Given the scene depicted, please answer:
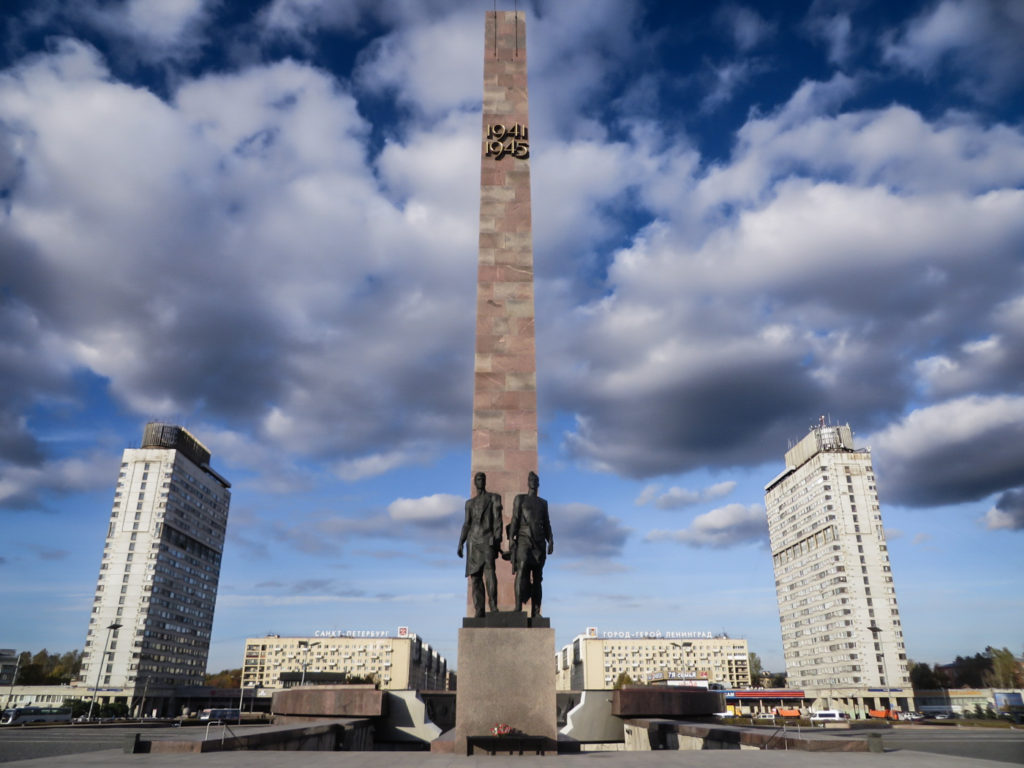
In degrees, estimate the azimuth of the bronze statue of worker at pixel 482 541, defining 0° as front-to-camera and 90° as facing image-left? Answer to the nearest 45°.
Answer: approximately 0°

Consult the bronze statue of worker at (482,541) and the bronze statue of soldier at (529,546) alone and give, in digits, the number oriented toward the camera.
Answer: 2

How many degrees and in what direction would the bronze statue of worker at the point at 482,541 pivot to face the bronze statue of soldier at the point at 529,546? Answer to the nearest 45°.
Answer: approximately 90° to its left
